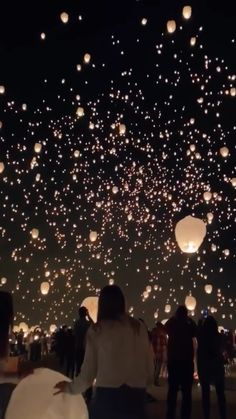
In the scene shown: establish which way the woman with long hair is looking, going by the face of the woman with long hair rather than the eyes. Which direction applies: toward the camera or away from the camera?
away from the camera

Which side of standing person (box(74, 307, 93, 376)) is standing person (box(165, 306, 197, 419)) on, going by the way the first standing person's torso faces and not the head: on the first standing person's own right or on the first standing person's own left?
on the first standing person's own right

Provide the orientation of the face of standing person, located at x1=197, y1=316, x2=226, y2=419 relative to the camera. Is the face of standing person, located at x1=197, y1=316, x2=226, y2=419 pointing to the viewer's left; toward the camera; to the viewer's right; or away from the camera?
away from the camera
